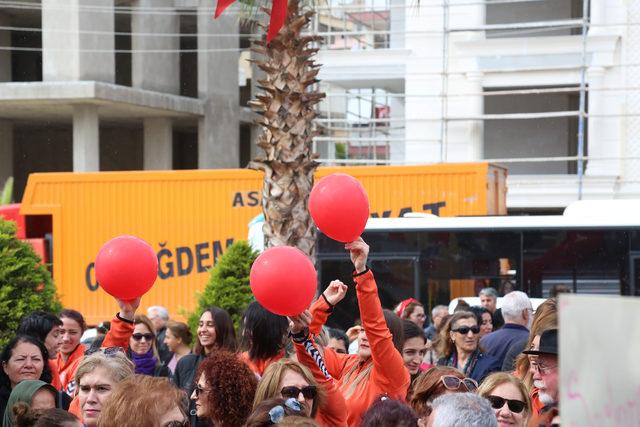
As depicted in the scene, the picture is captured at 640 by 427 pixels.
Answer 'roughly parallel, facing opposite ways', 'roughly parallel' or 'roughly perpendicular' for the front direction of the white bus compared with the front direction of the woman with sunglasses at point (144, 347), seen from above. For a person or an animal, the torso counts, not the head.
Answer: roughly perpendicular

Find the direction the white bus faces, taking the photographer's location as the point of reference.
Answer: facing to the left of the viewer

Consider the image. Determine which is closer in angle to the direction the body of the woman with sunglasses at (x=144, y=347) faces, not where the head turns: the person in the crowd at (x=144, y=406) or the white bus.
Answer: the person in the crowd
